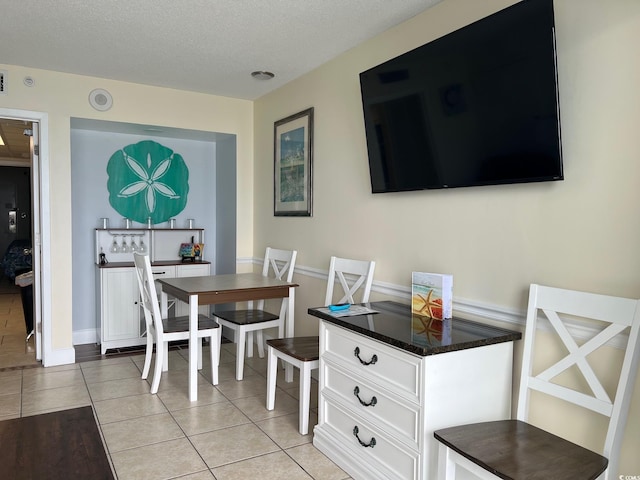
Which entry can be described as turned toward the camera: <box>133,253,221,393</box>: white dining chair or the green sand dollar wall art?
the green sand dollar wall art

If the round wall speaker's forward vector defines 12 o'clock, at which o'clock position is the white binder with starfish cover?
The white binder with starfish cover is roughly at 11 o'clock from the round wall speaker.

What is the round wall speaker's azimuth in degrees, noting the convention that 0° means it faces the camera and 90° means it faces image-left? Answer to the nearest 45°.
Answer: approximately 0°

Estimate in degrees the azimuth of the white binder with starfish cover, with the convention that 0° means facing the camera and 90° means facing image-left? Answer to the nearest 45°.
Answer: approximately 45°

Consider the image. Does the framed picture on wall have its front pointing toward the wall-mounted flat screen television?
no

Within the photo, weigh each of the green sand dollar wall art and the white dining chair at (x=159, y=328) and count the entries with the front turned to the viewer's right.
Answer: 1

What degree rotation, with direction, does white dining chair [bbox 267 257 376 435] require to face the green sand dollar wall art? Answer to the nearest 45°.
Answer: approximately 90° to its right

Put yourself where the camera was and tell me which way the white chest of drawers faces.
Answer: facing the viewer and to the left of the viewer

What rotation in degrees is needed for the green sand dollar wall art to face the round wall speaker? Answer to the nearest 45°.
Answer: approximately 45° to its right

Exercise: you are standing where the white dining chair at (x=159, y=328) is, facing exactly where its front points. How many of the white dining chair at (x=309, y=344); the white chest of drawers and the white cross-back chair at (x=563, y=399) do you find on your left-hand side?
0

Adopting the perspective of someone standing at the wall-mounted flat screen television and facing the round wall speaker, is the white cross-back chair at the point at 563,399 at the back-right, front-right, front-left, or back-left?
back-left

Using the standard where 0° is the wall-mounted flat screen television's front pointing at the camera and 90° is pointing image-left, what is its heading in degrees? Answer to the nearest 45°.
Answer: approximately 45°

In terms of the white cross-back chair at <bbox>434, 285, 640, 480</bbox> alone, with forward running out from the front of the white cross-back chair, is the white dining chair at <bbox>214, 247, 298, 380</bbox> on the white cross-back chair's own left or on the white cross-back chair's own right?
on the white cross-back chair's own right

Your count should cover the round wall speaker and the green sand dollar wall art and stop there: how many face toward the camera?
2

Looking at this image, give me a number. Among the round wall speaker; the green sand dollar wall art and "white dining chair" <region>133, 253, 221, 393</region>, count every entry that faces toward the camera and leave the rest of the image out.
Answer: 2

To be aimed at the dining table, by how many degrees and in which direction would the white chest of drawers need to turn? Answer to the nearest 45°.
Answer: approximately 90° to its right
